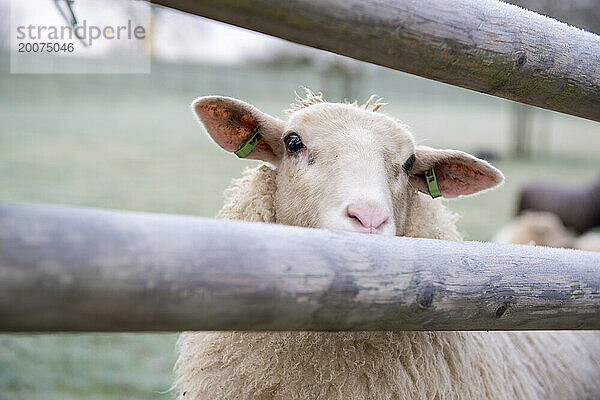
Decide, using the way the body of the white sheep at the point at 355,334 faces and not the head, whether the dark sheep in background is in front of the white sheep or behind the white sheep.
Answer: behind

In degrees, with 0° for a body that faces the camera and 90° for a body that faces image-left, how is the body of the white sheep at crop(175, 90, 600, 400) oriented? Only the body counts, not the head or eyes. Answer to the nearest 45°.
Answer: approximately 45°
